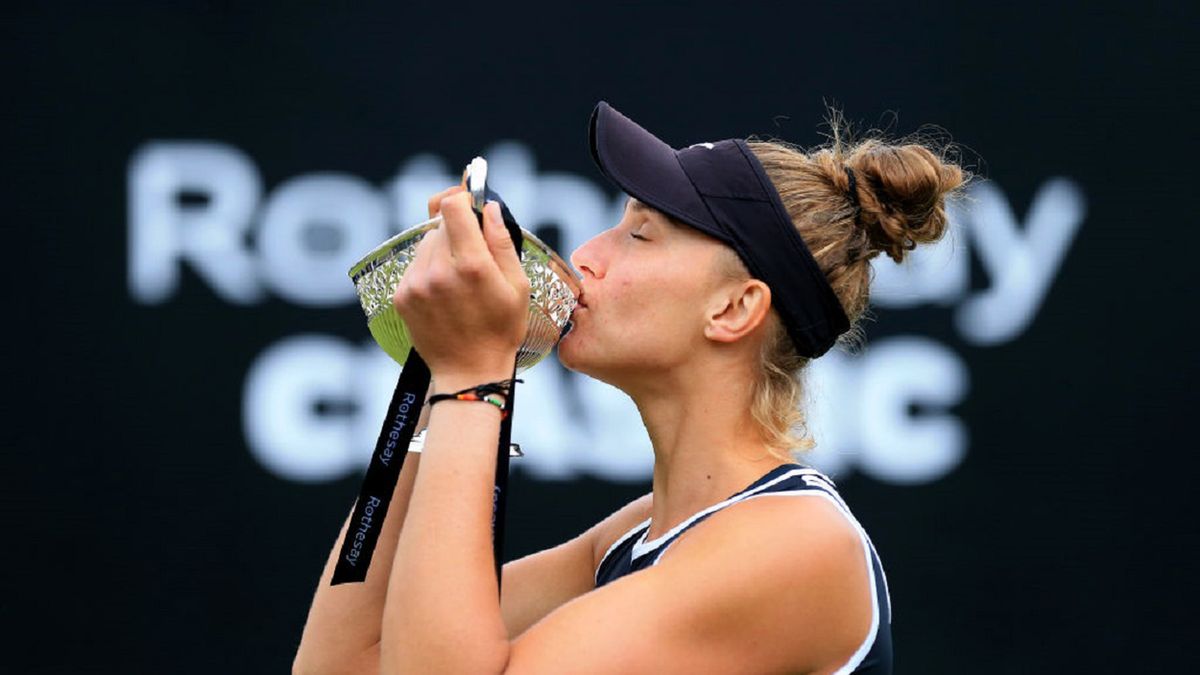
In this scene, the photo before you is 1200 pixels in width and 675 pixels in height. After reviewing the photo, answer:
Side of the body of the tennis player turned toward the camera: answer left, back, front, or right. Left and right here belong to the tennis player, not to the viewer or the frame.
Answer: left

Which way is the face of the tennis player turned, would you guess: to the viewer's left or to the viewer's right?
to the viewer's left
